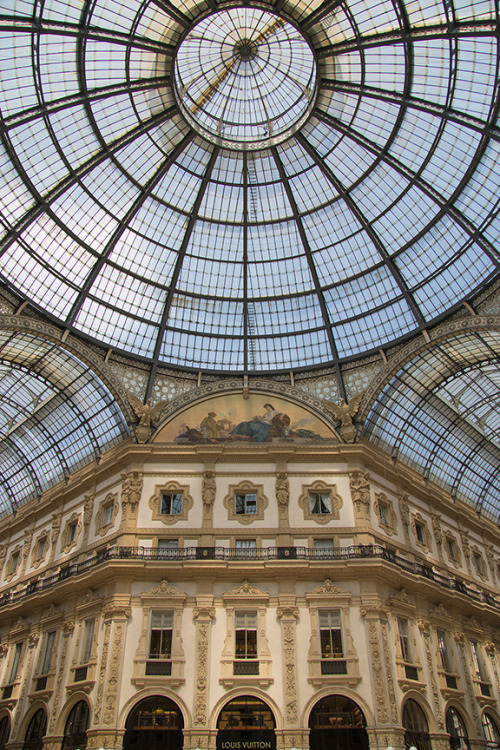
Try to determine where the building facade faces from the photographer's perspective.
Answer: facing the viewer
